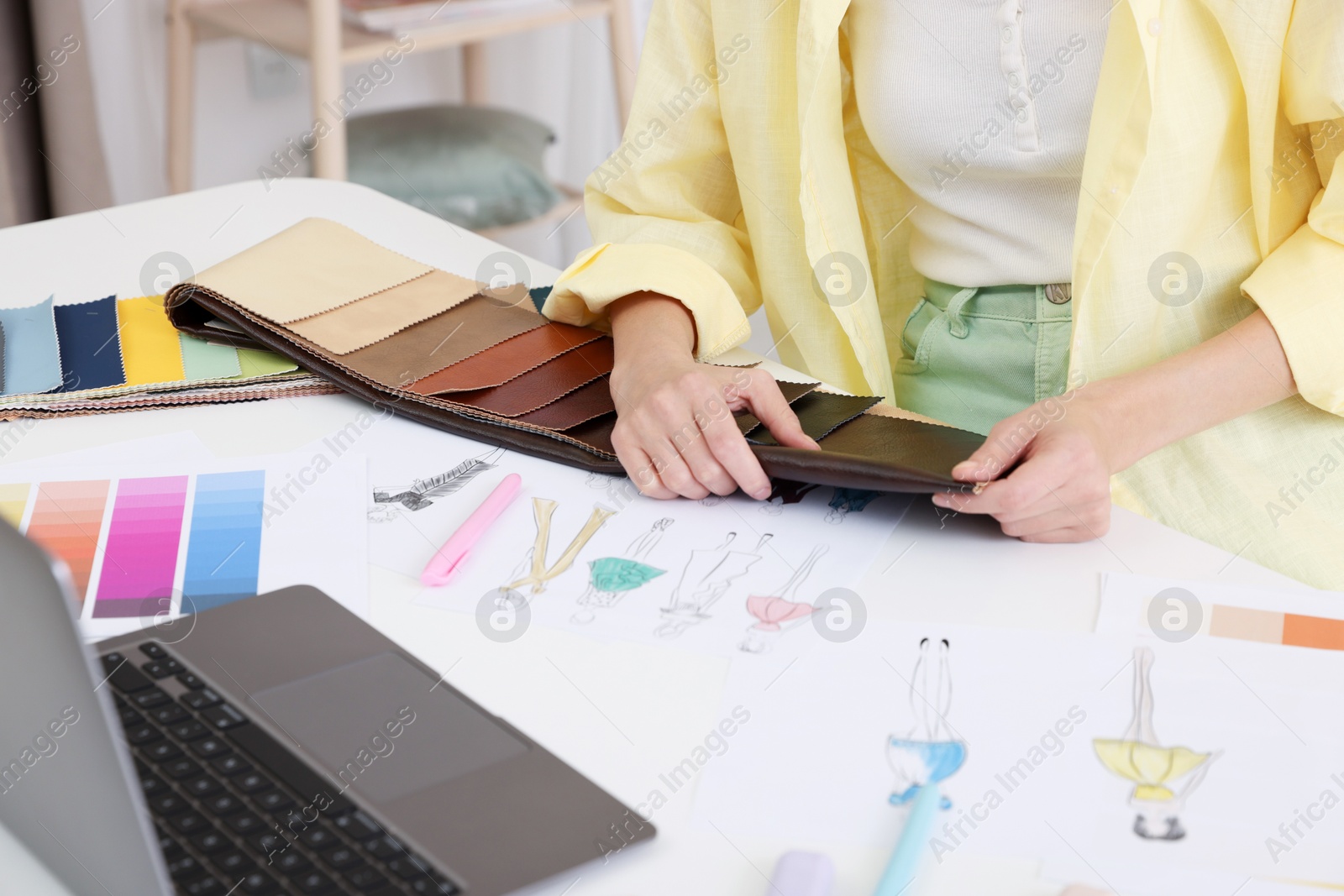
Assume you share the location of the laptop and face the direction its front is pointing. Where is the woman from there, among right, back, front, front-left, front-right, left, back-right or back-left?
front

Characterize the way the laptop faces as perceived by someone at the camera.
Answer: facing away from the viewer and to the right of the viewer
